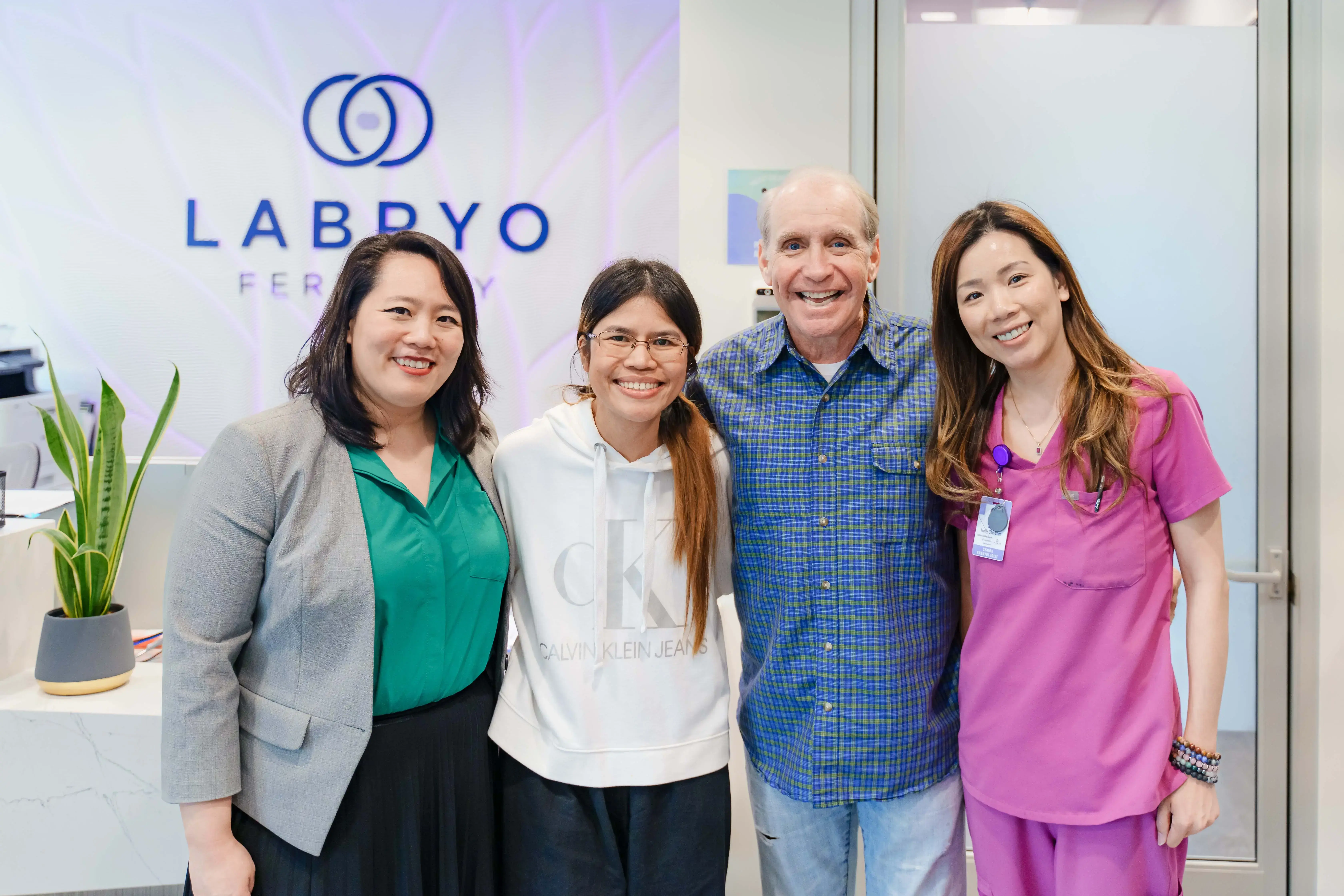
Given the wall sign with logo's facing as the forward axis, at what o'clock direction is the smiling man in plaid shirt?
The smiling man in plaid shirt is roughly at 11 o'clock from the wall sign with logo.

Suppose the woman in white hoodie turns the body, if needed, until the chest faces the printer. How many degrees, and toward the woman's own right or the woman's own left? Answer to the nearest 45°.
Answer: approximately 135° to the woman's own right

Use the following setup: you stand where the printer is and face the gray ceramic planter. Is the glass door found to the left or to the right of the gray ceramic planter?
left

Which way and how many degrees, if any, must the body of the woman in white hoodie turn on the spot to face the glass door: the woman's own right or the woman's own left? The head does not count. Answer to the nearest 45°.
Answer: approximately 135° to the woman's own left

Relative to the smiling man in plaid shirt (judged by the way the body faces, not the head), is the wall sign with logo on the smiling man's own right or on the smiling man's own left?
on the smiling man's own right

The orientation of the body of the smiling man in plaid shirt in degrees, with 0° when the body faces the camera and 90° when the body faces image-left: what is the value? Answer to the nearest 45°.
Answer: approximately 0°

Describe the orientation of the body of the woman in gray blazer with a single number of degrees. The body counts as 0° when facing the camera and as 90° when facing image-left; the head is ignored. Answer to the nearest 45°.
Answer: approximately 315°

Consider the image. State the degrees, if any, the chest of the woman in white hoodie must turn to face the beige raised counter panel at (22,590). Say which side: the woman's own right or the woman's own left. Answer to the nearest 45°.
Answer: approximately 135° to the woman's own right

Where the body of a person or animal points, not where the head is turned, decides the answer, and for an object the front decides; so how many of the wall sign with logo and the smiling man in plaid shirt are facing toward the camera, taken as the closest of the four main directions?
2

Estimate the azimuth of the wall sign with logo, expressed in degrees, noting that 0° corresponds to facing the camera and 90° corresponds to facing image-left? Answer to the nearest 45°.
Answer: approximately 0°
